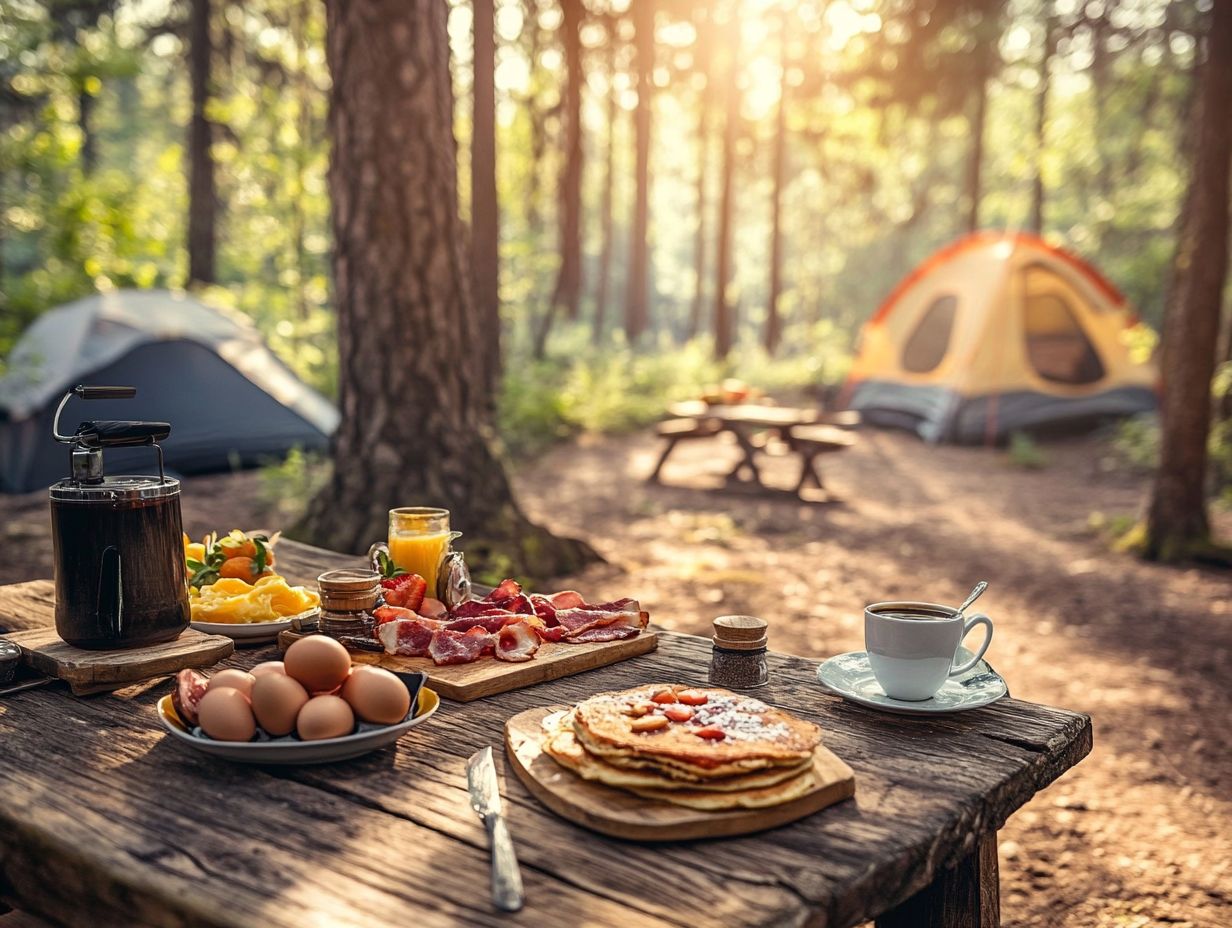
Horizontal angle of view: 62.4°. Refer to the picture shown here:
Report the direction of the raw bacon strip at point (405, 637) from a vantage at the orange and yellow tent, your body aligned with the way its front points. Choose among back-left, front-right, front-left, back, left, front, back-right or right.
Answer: front-right

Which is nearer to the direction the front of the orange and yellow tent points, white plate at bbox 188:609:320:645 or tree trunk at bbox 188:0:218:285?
the white plate

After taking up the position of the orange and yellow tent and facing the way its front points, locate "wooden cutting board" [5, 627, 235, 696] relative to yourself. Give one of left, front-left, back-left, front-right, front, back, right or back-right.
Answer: front-right

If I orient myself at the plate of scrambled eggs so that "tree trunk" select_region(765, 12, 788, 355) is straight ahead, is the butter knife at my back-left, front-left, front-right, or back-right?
back-right

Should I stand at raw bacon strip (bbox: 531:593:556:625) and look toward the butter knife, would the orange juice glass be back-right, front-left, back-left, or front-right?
back-right

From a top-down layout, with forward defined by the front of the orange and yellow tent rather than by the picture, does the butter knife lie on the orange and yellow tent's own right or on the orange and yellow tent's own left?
on the orange and yellow tent's own right

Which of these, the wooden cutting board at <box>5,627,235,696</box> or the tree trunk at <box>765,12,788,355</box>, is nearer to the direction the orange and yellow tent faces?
the wooden cutting board

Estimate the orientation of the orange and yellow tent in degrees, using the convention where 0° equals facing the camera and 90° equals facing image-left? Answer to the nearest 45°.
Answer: approximately 315°

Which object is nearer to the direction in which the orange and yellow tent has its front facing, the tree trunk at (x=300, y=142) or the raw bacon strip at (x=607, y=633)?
the raw bacon strip

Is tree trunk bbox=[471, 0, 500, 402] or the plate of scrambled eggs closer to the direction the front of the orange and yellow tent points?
the plate of scrambled eggs

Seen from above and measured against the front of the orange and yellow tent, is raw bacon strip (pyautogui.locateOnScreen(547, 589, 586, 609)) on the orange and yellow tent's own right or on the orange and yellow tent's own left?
on the orange and yellow tent's own right

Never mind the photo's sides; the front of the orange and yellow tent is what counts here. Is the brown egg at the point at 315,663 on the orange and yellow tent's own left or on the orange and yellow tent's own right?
on the orange and yellow tent's own right

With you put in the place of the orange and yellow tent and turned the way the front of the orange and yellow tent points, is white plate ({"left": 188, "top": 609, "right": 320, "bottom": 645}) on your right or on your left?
on your right

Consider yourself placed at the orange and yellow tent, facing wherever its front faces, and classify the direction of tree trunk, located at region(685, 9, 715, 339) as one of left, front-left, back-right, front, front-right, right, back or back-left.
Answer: back

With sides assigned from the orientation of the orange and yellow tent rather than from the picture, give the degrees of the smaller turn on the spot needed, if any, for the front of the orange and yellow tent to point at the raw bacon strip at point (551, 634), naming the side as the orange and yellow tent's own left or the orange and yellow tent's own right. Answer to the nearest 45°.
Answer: approximately 45° to the orange and yellow tent's own right
